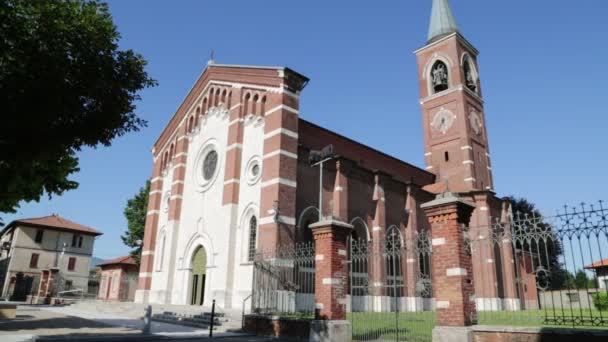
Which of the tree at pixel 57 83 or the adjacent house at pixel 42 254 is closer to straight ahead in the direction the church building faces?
the tree

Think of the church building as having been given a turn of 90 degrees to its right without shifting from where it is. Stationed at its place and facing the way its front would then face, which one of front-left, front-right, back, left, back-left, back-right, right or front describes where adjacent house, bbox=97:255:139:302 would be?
front

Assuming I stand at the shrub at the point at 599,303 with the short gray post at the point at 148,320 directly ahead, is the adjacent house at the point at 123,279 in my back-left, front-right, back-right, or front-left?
front-right

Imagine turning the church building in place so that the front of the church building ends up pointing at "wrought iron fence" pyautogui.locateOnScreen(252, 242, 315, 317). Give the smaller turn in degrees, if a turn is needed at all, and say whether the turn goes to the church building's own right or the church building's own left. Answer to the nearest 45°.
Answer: approximately 45° to the church building's own left

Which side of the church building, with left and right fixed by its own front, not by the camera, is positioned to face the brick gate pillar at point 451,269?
left

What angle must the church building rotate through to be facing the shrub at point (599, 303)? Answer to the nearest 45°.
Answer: approximately 90° to its left

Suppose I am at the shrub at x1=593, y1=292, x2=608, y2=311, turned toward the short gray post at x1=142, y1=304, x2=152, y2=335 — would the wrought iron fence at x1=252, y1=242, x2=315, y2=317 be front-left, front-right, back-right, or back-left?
front-right

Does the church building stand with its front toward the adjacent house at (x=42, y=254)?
no

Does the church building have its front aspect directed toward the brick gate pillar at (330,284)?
no

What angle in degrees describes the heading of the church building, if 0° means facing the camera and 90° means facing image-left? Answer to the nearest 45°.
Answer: approximately 45°

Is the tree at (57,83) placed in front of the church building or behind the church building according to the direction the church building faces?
in front
